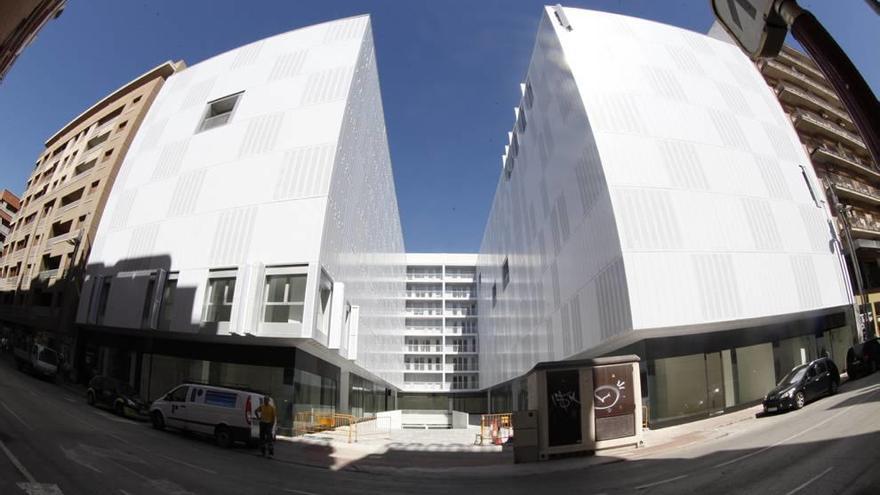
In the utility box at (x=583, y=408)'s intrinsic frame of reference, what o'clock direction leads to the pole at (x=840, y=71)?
The pole is roughly at 12 o'clock from the utility box.

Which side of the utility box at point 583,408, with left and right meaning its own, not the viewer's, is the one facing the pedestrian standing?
right

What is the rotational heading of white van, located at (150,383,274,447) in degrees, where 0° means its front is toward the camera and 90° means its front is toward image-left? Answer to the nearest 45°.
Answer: approximately 135°

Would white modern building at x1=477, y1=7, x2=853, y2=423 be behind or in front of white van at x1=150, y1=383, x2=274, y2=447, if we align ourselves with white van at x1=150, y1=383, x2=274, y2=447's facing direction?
behind

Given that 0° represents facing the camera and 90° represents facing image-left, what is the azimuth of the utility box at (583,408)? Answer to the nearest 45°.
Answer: approximately 0°

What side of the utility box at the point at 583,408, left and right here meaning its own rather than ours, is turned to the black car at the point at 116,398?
right

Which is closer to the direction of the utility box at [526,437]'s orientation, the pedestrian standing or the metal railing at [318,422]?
the pedestrian standing

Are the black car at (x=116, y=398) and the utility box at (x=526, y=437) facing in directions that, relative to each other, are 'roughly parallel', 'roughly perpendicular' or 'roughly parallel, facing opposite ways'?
roughly perpendicular

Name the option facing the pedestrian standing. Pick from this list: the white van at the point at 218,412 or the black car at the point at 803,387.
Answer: the black car

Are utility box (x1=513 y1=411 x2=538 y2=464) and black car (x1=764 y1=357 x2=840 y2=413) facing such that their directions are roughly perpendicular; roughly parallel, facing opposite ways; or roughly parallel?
roughly perpendicular

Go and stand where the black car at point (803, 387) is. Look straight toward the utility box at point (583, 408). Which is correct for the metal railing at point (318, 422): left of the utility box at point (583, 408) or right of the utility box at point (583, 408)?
right

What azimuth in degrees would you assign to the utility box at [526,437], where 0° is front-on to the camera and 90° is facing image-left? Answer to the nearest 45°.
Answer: approximately 0°

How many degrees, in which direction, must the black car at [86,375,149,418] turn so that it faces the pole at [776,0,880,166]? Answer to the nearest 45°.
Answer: approximately 45° to its right
